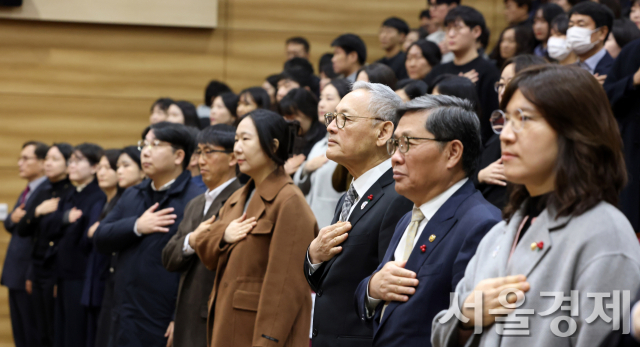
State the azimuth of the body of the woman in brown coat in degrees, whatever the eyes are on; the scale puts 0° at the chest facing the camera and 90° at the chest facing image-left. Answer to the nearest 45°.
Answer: approximately 45°

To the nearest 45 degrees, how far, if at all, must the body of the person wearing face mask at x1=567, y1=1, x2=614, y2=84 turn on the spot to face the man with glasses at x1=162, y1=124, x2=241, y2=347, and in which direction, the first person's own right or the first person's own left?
0° — they already face them

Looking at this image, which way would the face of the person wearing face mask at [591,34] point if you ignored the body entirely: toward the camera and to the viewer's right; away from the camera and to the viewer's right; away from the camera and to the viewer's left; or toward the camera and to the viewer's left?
toward the camera and to the viewer's left

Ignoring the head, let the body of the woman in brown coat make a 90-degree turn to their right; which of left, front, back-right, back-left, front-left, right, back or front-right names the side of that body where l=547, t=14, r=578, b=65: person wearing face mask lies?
right

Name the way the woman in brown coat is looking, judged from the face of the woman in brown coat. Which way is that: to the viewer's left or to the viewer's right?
to the viewer's left

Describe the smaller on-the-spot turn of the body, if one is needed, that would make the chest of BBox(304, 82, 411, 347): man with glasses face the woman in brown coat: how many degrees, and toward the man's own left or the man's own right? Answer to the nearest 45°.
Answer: approximately 45° to the man's own right

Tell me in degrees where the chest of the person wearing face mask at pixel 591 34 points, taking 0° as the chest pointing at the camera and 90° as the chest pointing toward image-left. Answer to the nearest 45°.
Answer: approximately 45°

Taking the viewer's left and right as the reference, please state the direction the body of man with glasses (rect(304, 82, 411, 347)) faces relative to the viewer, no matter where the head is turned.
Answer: facing to the left of the viewer

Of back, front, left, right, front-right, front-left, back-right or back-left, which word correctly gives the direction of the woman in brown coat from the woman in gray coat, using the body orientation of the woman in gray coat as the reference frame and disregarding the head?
right

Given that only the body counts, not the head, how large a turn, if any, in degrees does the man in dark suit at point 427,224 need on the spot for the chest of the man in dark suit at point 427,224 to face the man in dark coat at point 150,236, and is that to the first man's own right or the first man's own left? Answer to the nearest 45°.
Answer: approximately 90° to the first man's own right

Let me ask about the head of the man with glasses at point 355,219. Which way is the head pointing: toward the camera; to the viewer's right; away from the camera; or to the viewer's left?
to the viewer's left

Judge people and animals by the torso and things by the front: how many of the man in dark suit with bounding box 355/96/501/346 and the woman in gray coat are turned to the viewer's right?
0

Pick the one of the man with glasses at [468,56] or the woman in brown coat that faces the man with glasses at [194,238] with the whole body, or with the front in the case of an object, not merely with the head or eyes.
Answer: the man with glasses at [468,56]

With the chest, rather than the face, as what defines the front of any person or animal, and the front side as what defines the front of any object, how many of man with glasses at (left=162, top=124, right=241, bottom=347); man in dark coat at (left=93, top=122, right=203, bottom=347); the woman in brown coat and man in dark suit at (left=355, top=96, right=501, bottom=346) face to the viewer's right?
0

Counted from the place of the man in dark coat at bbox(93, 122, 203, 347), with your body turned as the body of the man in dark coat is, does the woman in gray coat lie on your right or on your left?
on your left

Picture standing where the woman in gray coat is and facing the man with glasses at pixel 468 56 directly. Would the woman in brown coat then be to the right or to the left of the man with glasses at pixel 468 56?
left

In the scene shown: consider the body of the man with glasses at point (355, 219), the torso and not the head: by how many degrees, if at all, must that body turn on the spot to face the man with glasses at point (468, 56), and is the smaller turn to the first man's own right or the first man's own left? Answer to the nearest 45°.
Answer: approximately 90° to the first man's own right
